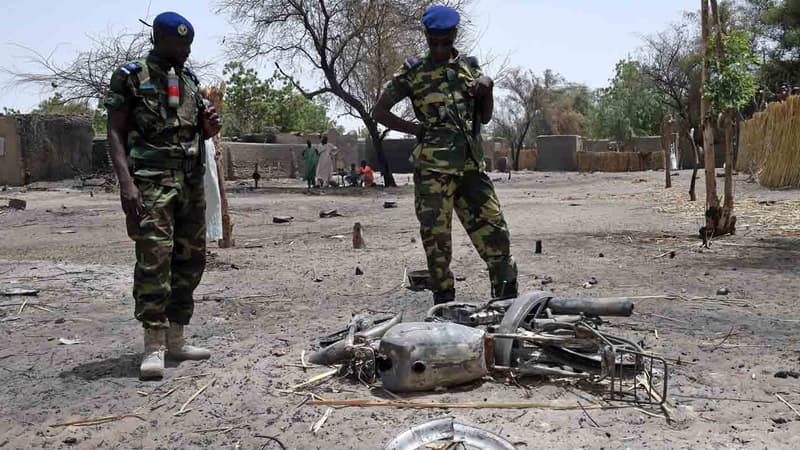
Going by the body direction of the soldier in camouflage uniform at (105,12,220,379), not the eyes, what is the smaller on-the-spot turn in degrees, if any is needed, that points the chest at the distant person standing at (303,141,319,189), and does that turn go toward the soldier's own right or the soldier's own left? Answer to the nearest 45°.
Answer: approximately 135° to the soldier's own left

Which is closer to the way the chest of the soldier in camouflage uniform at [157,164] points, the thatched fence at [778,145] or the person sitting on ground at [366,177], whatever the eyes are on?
the thatched fence

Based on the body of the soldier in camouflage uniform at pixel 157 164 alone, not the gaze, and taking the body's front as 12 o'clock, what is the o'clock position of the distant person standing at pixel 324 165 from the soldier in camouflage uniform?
The distant person standing is roughly at 8 o'clock from the soldier in camouflage uniform.

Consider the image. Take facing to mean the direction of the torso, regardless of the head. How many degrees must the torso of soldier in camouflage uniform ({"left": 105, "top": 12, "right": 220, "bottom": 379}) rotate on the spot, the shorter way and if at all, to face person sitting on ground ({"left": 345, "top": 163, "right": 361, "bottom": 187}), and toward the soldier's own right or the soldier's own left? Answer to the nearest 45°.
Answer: approximately 135° to the soldier's own left

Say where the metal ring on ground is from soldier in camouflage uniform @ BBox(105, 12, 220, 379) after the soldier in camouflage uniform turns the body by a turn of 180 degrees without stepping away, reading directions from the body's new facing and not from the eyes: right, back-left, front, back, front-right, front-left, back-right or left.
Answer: back

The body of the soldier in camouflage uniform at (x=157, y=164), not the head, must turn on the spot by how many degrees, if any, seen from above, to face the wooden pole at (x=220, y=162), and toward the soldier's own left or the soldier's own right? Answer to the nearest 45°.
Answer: approximately 135° to the soldier's own left

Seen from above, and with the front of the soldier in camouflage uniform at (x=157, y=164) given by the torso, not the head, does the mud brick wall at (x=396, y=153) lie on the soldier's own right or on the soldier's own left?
on the soldier's own left

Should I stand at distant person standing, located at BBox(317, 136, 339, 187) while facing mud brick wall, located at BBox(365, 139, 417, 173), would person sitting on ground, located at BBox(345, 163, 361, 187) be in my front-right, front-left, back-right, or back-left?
front-right

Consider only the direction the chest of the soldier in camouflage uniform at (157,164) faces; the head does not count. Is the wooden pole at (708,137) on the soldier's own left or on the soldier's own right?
on the soldier's own left

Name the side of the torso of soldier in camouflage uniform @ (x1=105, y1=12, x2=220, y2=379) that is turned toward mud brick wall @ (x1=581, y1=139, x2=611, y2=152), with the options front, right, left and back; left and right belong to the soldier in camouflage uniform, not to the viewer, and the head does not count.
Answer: left

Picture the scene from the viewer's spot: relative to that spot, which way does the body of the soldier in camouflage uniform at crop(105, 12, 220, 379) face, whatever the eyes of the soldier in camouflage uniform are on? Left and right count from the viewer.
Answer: facing the viewer and to the right of the viewer

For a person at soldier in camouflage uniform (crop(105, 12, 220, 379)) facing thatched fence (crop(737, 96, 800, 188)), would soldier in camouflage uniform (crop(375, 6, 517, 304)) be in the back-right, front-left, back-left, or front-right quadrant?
front-right

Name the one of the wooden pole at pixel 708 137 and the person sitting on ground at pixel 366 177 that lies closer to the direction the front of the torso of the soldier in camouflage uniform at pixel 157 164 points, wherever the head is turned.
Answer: the wooden pole
